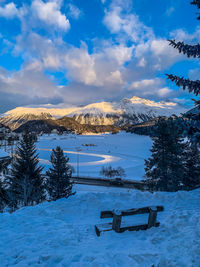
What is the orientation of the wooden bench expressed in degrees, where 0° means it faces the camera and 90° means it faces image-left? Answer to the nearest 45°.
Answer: approximately 180°

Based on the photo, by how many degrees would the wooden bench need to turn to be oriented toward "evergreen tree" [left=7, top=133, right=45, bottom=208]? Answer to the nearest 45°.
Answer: approximately 45° to its left

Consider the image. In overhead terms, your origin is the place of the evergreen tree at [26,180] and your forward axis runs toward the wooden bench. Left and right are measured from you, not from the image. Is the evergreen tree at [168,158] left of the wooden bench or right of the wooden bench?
left

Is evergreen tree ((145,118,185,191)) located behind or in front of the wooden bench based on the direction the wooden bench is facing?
in front

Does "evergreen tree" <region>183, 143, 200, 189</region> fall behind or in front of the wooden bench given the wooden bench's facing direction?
in front
